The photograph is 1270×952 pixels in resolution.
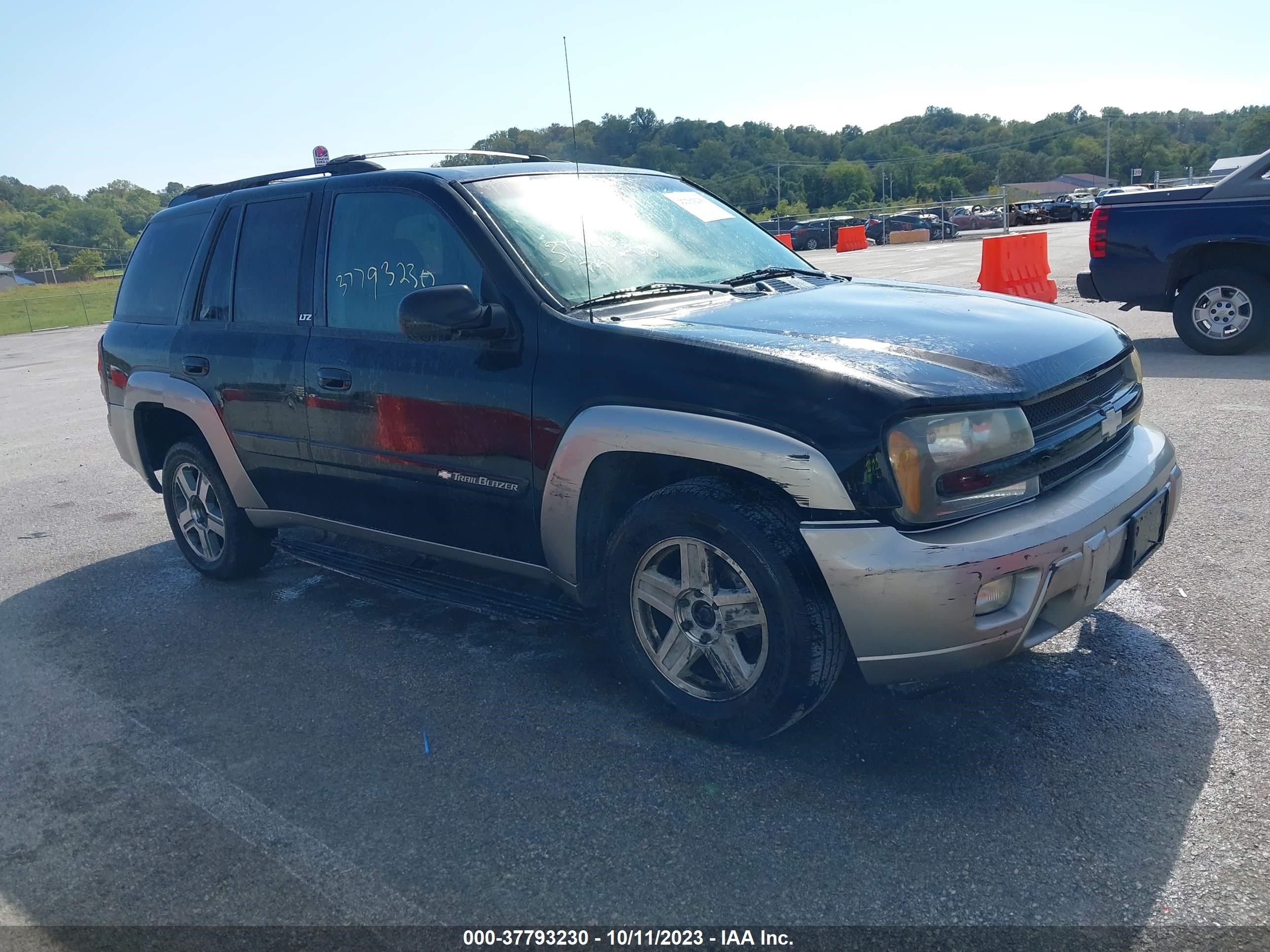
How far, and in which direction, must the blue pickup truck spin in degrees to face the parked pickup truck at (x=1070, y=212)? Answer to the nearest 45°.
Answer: approximately 90° to its left

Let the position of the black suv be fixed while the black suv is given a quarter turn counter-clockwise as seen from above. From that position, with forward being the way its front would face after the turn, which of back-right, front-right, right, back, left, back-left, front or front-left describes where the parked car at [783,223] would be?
front-left

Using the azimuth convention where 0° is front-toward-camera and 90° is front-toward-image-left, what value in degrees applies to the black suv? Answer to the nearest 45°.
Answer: approximately 315°

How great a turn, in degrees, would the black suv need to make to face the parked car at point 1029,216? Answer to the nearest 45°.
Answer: approximately 135° to its left

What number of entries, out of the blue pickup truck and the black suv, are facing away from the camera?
0

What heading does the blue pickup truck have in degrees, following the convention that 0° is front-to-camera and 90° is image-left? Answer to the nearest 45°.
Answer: approximately 270°

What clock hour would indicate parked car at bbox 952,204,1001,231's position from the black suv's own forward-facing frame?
The parked car is roughly at 8 o'clock from the black suv.

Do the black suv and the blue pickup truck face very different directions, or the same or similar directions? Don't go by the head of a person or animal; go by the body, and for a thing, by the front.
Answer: same or similar directions

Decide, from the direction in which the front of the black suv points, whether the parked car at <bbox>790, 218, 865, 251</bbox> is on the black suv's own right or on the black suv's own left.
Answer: on the black suv's own left

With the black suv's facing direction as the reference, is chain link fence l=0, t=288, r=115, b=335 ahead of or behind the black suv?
behind

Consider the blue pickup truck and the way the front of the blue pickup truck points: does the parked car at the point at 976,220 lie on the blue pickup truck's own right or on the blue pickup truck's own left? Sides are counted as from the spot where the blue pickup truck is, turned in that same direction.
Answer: on the blue pickup truck's own left

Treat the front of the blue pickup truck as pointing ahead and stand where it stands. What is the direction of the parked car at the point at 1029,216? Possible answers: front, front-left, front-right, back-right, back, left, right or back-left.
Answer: left
